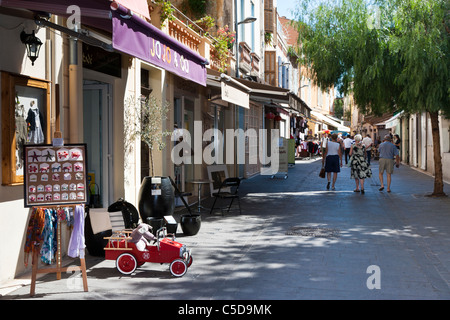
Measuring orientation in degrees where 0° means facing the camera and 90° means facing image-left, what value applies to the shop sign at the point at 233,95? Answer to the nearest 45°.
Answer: approximately 315°

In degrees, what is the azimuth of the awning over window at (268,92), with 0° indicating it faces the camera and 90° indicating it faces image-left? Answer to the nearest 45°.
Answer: approximately 315°

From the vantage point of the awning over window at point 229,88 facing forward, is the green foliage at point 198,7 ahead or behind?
behind

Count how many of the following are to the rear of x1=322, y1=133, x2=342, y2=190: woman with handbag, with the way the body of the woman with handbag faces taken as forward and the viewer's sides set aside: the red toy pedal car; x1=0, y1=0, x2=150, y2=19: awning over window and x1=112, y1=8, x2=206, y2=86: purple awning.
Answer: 3

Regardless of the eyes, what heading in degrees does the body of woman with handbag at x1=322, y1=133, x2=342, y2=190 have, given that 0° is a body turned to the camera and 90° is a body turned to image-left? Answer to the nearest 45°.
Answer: approximately 180°

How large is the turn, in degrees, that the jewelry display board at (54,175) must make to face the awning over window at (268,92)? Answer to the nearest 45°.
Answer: approximately 135° to its left

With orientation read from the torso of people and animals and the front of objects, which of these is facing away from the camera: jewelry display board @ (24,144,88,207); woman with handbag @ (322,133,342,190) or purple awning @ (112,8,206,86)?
the woman with handbag

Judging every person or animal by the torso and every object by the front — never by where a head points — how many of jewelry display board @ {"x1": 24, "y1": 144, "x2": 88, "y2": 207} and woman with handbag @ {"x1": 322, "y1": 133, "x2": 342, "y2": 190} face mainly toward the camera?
1
